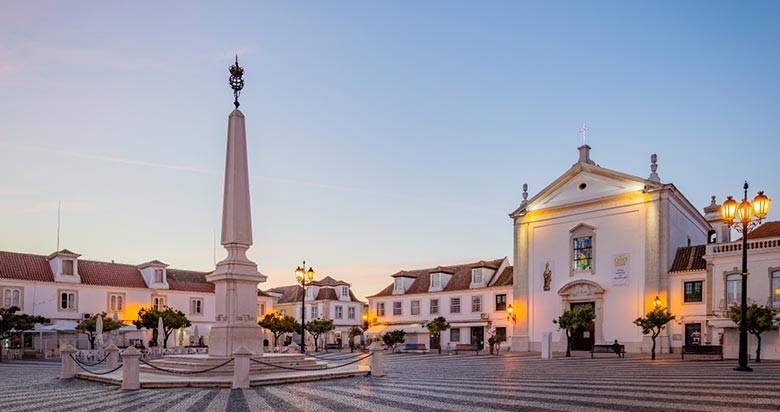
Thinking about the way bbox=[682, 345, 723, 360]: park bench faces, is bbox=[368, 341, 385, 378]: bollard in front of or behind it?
in front

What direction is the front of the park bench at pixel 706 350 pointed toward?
toward the camera

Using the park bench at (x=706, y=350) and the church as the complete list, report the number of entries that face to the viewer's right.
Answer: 0

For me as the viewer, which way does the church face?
facing the viewer and to the left of the viewer

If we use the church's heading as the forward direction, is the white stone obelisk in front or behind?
in front

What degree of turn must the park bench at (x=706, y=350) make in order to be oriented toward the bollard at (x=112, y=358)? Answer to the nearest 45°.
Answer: approximately 45° to its right
